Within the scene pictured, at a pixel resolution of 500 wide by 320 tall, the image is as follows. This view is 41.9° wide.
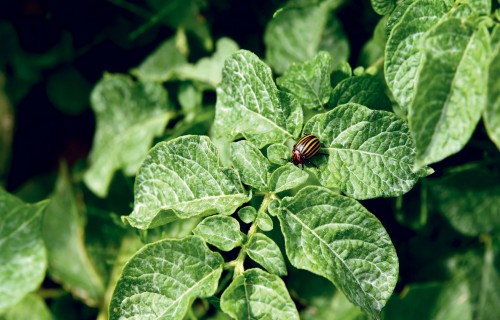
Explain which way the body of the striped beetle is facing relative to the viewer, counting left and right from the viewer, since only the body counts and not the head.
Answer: facing the viewer and to the left of the viewer
